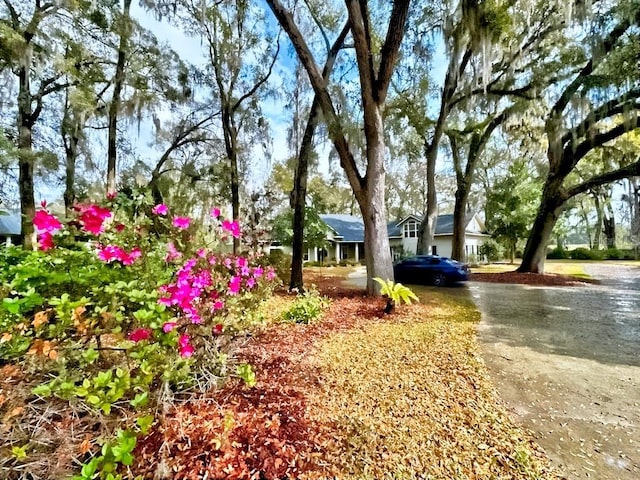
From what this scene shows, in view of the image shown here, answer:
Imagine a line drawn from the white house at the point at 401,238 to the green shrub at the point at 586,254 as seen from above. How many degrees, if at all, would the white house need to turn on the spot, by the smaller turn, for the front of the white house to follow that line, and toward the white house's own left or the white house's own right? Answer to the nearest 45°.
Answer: approximately 90° to the white house's own left

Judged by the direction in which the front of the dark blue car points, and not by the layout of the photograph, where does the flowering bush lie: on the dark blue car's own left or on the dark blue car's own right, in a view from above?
on the dark blue car's own right

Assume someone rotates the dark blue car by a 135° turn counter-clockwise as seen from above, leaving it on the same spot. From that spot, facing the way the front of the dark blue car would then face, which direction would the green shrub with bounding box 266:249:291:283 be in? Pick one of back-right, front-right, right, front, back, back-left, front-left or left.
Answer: left

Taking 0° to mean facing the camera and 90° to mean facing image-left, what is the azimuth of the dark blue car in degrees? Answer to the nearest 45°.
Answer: approximately 315°

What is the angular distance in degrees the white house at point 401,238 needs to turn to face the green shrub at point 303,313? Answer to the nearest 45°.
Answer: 0° — it already faces it

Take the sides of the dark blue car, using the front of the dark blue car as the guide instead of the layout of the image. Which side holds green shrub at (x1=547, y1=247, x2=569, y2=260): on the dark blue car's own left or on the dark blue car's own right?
on the dark blue car's own left

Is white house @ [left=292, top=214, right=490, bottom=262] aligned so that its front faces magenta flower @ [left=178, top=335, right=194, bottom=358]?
yes

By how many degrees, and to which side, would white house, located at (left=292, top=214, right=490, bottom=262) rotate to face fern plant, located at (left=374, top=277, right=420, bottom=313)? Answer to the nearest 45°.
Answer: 0° — it already faces it

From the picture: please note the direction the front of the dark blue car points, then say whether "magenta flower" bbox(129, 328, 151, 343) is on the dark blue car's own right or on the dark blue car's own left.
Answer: on the dark blue car's own right

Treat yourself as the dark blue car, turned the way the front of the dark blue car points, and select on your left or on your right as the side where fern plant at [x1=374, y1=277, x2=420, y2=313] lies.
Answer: on your right

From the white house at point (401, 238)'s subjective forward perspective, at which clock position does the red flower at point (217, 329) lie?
The red flower is roughly at 12 o'clock from the white house.

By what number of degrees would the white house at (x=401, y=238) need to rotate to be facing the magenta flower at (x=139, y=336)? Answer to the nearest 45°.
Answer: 0° — it already faces it
